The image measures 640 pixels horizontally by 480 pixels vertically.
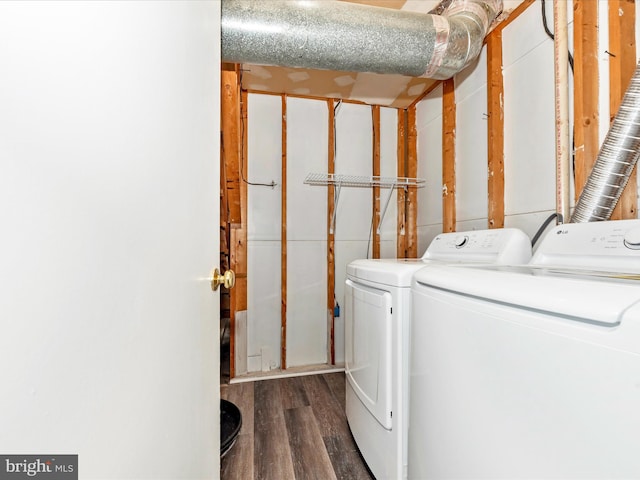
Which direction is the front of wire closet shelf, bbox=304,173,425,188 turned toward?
toward the camera

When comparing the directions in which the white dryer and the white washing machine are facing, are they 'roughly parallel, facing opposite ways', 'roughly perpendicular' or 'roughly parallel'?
roughly parallel

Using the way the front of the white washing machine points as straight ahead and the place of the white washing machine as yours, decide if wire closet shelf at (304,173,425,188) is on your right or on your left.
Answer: on your right

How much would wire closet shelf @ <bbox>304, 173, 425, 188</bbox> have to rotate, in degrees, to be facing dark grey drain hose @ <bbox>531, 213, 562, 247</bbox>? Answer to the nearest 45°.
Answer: approximately 45° to its left

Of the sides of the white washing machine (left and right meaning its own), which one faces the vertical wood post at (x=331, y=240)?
right

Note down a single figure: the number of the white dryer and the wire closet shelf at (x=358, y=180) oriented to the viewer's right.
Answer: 0

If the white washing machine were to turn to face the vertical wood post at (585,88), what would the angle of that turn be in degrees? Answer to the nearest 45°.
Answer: approximately 135° to its right
